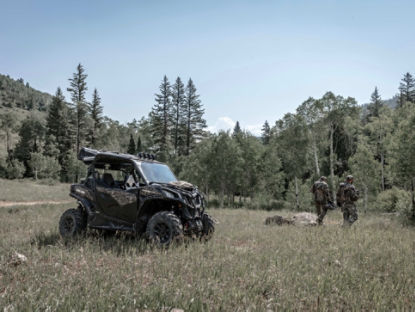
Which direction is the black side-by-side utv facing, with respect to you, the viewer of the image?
facing the viewer and to the right of the viewer

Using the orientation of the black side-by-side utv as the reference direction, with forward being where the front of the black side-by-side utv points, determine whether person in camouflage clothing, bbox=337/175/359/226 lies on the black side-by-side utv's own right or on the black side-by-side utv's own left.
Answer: on the black side-by-side utv's own left

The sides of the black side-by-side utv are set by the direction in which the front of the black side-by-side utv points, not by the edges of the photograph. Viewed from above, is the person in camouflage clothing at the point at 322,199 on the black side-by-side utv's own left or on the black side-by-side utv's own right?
on the black side-by-side utv's own left

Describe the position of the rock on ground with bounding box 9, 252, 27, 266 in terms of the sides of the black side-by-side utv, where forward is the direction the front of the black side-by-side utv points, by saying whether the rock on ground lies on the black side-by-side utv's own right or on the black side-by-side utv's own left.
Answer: on the black side-by-side utv's own right

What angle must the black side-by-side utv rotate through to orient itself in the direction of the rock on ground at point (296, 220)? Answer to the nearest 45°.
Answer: approximately 90° to its left
